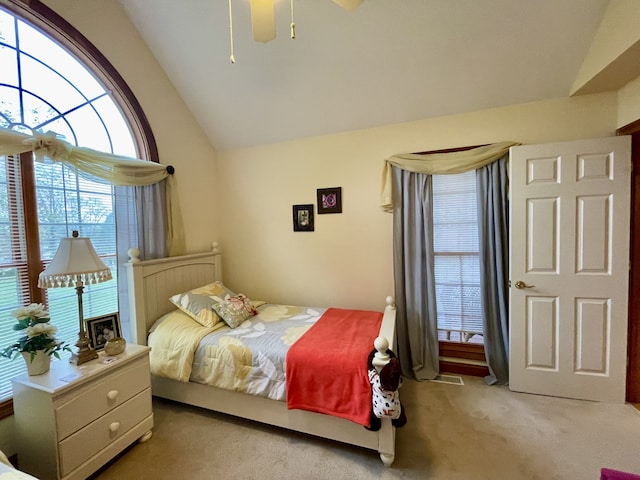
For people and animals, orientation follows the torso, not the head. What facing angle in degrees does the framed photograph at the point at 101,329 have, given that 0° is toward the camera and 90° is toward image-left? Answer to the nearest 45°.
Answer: approximately 315°

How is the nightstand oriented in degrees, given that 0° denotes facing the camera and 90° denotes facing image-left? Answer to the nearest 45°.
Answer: approximately 315°

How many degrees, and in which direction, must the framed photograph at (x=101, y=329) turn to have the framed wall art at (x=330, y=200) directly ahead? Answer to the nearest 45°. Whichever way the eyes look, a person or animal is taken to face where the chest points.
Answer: approximately 45° to its left

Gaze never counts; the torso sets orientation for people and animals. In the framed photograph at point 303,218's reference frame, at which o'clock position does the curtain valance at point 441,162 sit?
The curtain valance is roughly at 10 o'clock from the framed photograph.

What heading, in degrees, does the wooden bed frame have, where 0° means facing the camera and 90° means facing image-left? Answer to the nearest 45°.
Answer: approximately 315°

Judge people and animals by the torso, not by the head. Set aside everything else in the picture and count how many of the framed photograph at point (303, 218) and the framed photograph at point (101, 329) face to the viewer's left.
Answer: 0

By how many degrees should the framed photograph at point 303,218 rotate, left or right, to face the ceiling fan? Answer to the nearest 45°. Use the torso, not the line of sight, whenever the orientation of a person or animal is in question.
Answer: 0° — it already faces it

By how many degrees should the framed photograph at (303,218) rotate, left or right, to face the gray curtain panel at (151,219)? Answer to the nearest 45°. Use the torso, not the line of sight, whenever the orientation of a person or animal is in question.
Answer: approximately 90° to its right
